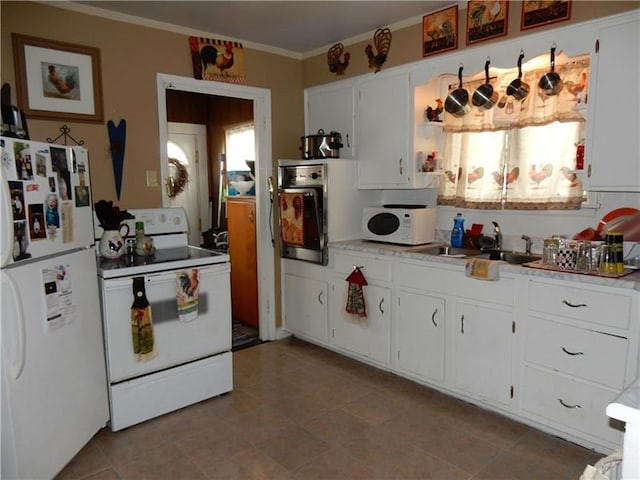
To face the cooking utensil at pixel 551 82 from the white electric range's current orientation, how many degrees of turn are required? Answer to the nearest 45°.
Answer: approximately 45° to its left

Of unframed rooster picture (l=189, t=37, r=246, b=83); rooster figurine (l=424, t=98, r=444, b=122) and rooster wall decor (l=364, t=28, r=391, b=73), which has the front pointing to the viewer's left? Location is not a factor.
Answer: the rooster wall decor

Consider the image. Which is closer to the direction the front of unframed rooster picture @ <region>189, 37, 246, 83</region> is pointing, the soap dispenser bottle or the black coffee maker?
the soap dispenser bottle

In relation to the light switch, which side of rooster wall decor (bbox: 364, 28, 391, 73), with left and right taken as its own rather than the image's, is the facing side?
front

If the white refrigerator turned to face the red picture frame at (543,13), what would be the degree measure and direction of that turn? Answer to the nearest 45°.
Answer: approximately 45° to its left

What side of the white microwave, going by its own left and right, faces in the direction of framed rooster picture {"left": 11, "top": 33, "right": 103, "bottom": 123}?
front

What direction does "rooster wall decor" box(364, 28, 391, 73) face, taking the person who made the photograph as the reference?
facing to the left of the viewer

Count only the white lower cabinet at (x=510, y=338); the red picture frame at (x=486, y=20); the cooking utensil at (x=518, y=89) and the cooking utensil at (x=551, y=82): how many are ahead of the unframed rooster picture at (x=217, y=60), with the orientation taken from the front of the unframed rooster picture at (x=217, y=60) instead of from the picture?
4
